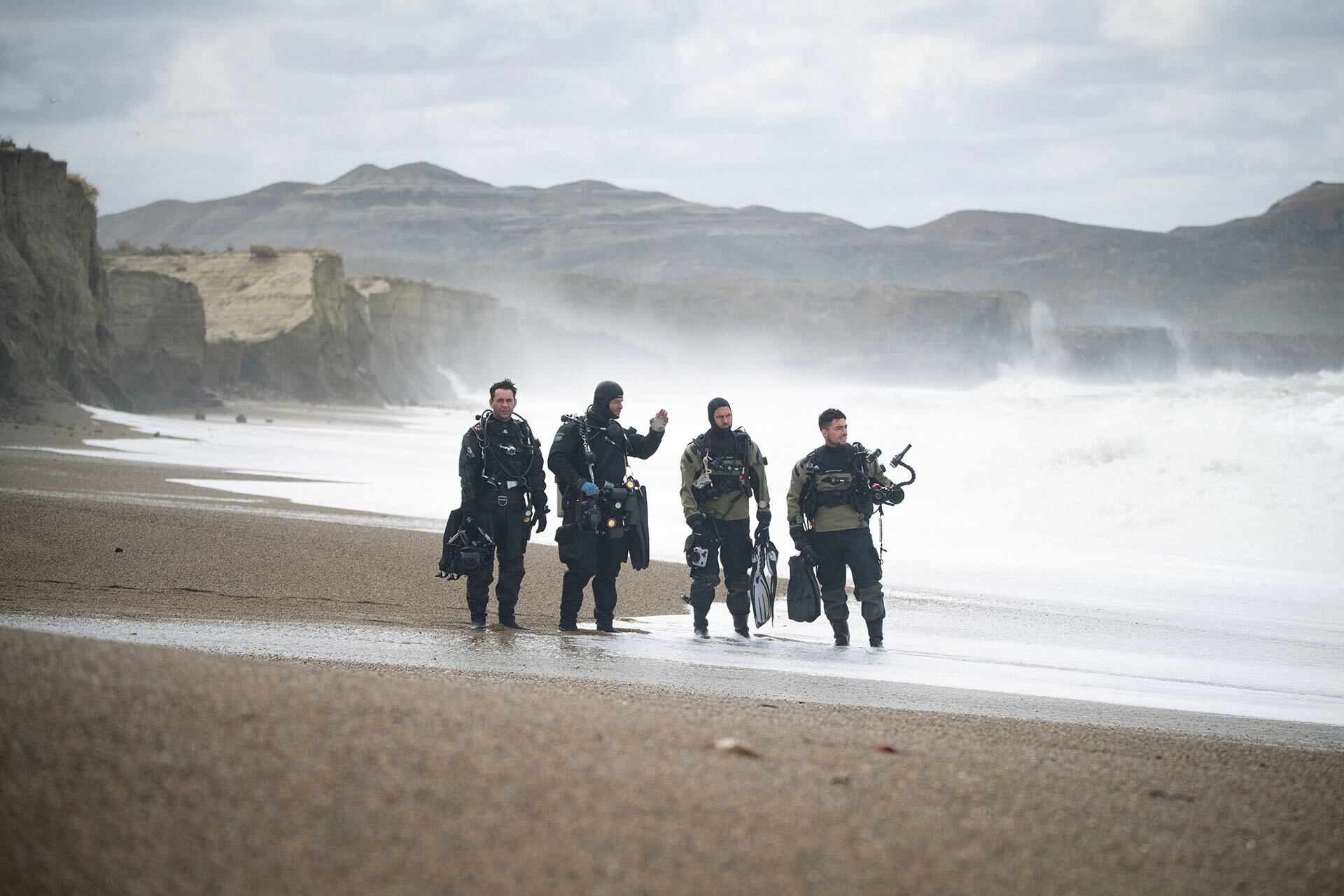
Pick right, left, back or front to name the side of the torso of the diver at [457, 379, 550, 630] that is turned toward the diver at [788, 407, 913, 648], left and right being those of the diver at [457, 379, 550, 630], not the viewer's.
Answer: left

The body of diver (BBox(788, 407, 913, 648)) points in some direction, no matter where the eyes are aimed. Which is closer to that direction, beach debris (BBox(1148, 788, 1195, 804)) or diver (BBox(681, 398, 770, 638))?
the beach debris

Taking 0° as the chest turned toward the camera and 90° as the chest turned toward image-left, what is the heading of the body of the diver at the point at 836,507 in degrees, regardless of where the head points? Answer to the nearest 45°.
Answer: approximately 0°

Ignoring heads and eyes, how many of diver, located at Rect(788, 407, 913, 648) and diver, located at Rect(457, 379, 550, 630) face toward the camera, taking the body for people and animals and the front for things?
2
